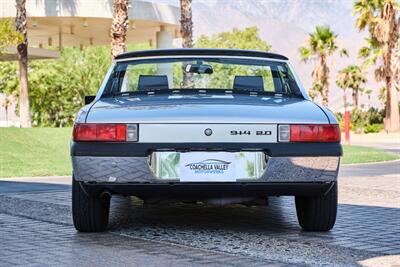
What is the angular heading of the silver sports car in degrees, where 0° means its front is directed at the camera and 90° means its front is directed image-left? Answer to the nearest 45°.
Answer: approximately 180°

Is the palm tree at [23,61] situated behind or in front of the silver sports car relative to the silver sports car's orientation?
in front

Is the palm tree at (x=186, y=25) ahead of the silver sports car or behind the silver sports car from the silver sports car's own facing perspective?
ahead

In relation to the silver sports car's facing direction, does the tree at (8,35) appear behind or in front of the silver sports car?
in front

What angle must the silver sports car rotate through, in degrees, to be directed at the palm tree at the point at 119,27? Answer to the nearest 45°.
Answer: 0° — it already faces it
